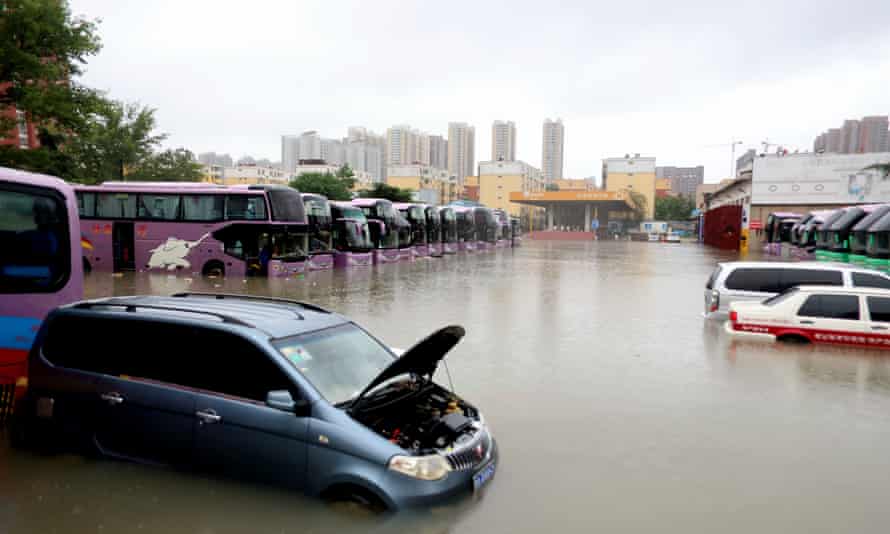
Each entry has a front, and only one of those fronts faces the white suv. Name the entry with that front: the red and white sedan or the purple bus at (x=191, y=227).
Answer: the purple bus

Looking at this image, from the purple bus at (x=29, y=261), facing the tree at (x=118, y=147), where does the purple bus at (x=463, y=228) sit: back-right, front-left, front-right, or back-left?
front-right

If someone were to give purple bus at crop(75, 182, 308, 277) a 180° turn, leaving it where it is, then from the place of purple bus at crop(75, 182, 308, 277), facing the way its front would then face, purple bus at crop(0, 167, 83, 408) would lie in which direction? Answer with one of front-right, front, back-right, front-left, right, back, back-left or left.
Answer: back-left

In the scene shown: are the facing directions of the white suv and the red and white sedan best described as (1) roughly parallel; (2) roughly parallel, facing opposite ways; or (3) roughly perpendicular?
roughly parallel

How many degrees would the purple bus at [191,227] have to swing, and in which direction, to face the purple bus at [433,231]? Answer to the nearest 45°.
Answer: approximately 90° to its left

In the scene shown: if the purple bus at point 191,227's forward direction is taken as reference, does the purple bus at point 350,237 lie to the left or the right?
on its left

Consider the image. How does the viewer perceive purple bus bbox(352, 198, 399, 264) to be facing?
facing the viewer and to the right of the viewer

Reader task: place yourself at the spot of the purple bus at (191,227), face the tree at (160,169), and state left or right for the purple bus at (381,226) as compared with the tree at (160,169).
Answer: right
